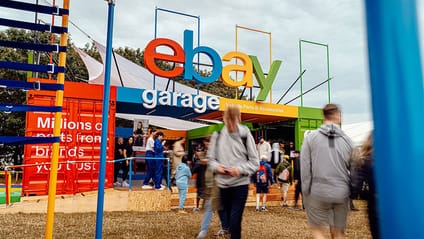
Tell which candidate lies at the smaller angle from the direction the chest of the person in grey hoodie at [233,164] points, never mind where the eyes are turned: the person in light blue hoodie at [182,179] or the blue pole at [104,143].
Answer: the blue pole

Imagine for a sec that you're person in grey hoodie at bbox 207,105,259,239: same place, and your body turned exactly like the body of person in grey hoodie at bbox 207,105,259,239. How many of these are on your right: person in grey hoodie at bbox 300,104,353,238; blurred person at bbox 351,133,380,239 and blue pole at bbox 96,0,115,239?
1

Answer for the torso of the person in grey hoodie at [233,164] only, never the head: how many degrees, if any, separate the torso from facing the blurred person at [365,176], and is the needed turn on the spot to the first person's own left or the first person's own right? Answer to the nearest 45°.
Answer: approximately 90° to the first person's own left

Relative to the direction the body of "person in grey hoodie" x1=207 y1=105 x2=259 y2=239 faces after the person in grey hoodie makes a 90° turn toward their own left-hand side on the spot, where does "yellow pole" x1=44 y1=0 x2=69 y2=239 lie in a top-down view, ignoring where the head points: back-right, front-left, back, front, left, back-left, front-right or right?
back

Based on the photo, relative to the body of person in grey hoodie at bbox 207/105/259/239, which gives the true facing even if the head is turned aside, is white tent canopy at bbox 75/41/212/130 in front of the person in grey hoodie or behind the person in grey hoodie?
behind

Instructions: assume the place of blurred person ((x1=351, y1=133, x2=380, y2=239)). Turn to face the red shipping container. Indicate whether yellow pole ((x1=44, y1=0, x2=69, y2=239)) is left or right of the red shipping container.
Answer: left

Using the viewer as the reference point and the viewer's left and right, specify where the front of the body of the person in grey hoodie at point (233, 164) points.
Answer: facing the viewer

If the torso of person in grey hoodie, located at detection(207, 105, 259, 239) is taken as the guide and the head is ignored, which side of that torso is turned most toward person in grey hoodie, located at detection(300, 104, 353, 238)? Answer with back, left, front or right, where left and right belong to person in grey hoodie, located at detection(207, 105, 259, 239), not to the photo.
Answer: left

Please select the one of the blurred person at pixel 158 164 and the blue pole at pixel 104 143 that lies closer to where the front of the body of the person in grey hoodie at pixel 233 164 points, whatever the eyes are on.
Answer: the blue pole

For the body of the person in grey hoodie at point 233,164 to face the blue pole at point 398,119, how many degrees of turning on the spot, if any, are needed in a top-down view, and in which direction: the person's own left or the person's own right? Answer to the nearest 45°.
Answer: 0° — they already face it

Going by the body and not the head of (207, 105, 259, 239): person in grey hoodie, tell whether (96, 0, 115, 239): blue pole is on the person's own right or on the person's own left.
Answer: on the person's own right

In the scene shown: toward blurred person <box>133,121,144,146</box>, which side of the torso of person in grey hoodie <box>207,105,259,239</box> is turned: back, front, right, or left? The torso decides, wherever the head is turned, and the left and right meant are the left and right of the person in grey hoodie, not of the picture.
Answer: back

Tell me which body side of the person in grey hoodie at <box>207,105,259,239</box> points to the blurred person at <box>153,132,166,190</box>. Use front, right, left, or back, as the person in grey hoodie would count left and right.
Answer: back

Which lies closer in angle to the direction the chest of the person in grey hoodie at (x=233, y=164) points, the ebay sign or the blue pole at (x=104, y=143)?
the blue pole

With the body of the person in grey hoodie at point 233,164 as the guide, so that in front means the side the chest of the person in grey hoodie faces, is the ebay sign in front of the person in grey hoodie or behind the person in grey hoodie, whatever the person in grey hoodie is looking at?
behind
